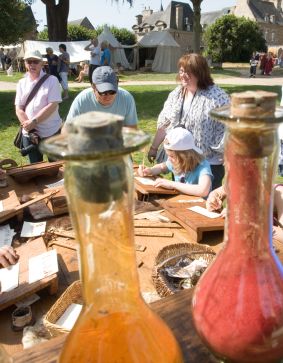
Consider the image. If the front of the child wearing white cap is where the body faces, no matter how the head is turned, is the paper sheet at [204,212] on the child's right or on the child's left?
on the child's left

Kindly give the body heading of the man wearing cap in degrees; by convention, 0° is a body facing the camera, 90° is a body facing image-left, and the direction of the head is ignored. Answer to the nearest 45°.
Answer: approximately 0°

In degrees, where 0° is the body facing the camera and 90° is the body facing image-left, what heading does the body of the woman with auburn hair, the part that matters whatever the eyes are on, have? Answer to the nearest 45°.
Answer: approximately 45°

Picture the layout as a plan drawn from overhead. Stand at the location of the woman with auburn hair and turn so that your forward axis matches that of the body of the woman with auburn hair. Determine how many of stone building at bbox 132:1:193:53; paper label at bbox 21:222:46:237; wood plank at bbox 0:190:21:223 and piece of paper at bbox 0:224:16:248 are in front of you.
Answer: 3

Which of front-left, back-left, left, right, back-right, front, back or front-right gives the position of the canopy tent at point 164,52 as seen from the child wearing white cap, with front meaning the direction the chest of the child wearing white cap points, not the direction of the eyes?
back-right

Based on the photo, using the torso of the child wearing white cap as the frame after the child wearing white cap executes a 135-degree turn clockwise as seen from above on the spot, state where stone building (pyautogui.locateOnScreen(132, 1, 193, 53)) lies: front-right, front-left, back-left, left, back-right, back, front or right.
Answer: front

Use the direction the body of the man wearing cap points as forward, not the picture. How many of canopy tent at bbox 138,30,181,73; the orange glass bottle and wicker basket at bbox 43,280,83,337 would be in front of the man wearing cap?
2

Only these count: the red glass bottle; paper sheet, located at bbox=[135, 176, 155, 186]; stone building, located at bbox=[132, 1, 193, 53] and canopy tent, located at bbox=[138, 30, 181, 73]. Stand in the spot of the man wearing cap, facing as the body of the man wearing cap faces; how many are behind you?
2

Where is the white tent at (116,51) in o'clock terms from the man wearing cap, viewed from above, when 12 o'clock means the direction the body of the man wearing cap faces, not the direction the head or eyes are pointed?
The white tent is roughly at 6 o'clock from the man wearing cap.

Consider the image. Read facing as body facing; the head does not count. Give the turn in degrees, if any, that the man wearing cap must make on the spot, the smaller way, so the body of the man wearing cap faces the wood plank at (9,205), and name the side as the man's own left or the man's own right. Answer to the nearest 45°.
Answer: approximately 45° to the man's own right
